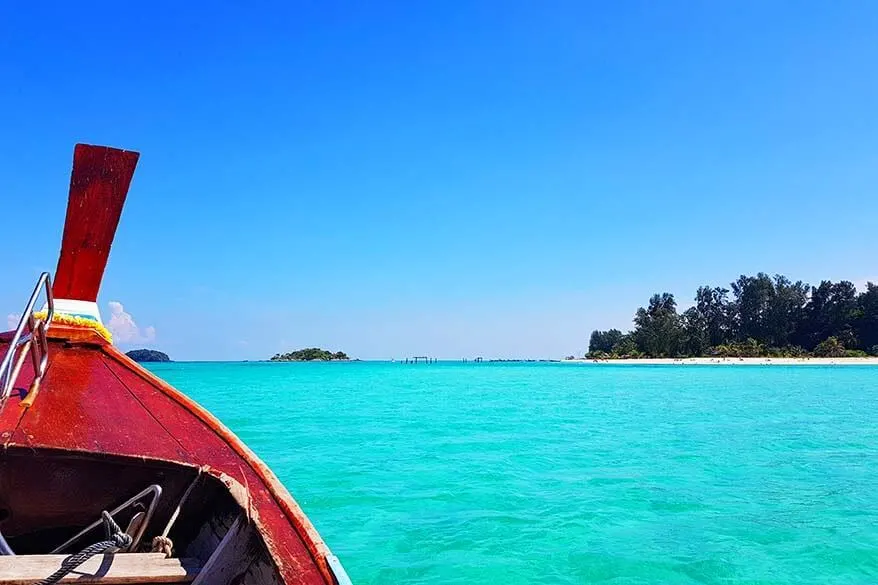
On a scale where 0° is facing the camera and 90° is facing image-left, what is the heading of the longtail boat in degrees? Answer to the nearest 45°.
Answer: approximately 180°
